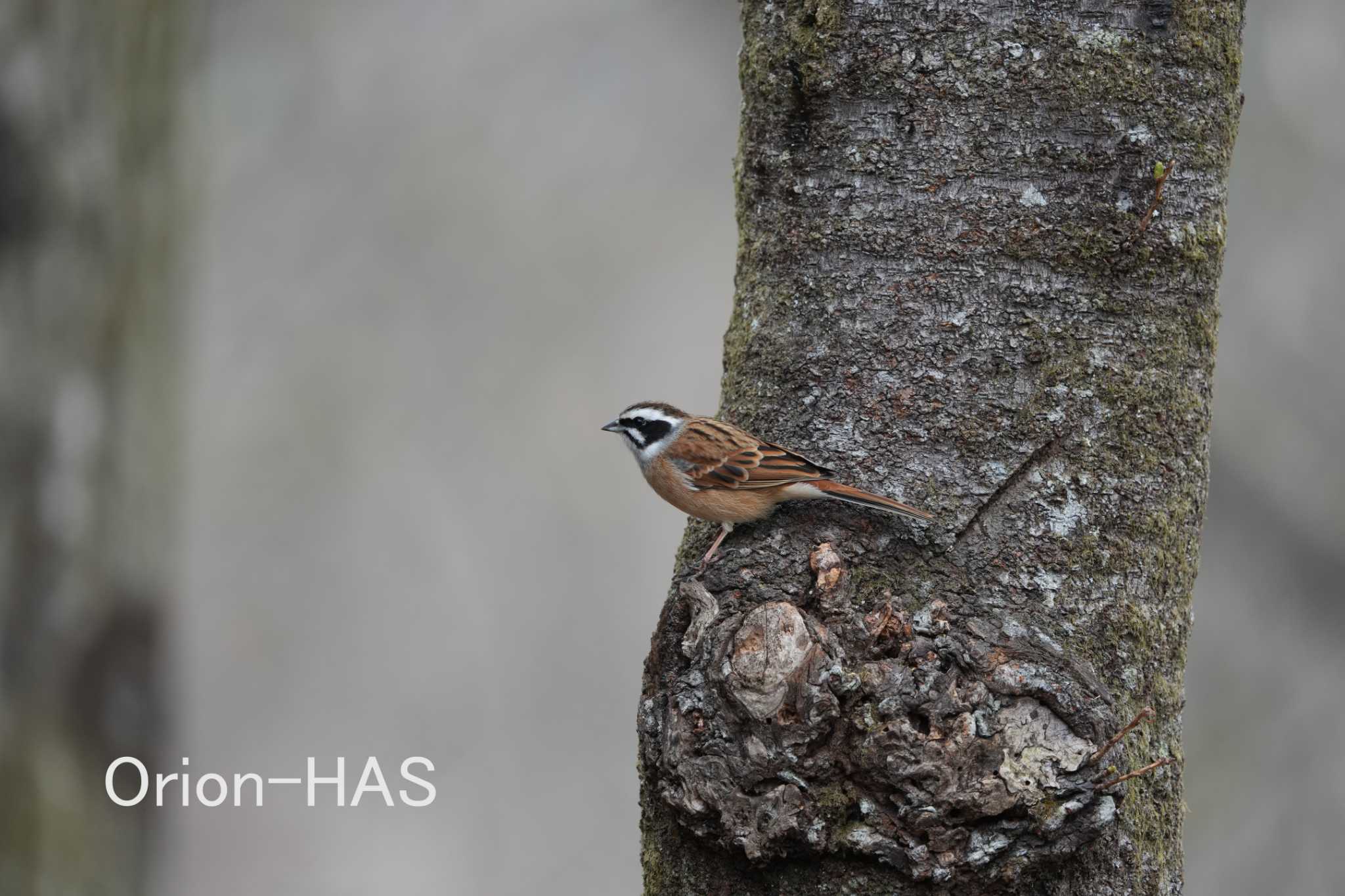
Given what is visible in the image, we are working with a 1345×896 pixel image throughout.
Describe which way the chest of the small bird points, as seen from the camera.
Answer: to the viewer's left
